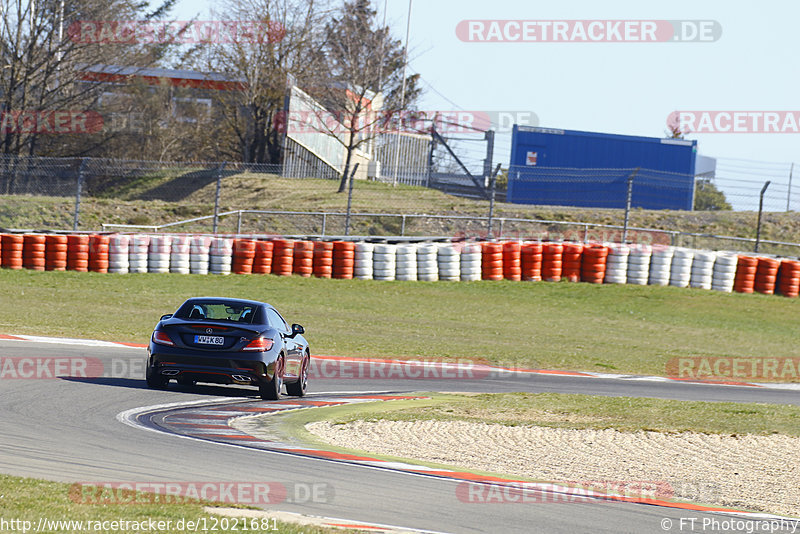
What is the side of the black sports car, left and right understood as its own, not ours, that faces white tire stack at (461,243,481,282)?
front

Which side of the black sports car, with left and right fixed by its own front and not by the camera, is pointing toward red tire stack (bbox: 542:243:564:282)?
front

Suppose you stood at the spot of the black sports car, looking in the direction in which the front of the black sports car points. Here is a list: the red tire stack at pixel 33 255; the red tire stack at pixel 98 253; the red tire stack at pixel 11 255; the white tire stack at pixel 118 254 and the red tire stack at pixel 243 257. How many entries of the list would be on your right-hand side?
0

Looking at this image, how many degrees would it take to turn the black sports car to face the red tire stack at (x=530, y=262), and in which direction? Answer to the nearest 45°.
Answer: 0° — it already faces it

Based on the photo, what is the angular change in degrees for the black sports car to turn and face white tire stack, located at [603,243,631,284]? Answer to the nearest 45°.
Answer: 0° — it already faces it

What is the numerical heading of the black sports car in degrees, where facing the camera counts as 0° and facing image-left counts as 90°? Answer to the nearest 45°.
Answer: approximately 225°

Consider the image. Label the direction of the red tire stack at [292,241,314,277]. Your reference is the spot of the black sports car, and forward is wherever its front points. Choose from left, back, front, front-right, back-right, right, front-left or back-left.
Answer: front-left

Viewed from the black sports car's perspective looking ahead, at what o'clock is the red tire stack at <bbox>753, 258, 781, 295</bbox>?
The red tire stack is roughly at 12 o'clock from the black sports car.

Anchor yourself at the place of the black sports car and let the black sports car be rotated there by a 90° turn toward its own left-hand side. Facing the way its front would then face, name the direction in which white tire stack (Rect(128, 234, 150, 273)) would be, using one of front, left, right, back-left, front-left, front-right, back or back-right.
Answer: front-right

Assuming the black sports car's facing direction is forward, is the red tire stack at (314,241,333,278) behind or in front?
in front

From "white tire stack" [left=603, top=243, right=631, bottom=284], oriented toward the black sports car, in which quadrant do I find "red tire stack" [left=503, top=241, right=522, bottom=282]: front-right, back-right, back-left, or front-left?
front-right

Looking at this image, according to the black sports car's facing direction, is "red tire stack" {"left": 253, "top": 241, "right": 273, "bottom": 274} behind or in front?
in front

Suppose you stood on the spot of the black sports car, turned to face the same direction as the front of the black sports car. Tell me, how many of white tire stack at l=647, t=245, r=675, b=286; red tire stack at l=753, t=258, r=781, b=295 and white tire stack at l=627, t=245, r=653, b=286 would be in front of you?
3

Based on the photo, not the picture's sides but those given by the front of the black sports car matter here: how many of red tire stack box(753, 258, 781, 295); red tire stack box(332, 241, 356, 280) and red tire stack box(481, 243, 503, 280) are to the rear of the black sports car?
0

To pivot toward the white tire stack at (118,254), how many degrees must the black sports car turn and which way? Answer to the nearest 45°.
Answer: approximately 45° to its left

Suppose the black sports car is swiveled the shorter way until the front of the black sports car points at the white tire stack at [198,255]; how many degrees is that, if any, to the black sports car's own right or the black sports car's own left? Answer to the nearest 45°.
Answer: approximately 45° to the black sports car's own left

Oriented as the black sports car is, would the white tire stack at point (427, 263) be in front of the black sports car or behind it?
in front

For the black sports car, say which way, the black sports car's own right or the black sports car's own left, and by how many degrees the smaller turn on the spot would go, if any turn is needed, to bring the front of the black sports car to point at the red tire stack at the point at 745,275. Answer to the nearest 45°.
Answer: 0° — it already faces it
